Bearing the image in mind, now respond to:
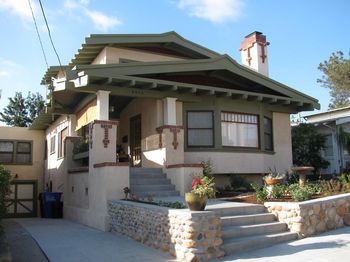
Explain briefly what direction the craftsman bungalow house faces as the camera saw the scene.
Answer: facing the viewer and to the right of the viewer

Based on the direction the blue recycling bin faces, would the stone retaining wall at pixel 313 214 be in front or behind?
in front

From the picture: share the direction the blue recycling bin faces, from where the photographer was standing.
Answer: facing the viewer

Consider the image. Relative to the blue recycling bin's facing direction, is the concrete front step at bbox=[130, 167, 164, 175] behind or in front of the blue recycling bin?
in front

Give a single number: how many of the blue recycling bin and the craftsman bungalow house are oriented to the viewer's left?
0

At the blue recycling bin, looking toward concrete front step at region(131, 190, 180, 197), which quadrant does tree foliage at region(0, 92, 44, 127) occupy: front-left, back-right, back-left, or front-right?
back-left

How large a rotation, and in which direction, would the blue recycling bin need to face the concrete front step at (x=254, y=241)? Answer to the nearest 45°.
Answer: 0° — it already faces it

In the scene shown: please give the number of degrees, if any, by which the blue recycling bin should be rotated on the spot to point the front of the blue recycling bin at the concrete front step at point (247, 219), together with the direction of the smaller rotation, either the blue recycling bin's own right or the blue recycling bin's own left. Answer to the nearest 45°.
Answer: approximately 45° to the blue recycling bin's own left

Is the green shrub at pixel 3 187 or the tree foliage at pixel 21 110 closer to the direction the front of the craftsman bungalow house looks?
the green shrub

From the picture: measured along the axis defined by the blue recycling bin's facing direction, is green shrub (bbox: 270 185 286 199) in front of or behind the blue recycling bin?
in front

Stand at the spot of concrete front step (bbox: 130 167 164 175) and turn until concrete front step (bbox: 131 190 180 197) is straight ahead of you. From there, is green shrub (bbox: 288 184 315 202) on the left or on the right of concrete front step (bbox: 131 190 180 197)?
left

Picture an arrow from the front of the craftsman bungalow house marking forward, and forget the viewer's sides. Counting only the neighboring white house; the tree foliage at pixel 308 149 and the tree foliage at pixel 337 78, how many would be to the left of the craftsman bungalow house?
3

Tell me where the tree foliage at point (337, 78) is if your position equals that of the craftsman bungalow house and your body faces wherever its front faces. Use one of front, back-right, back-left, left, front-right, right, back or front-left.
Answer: left
